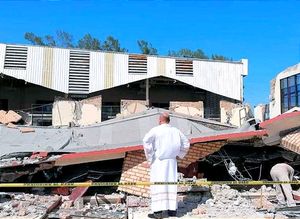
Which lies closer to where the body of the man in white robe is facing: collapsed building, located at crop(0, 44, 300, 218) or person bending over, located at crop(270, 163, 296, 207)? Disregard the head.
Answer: the collapsed building

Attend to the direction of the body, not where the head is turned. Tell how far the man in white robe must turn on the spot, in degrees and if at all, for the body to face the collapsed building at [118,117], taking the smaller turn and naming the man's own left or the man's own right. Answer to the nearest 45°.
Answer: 0° — they already face it

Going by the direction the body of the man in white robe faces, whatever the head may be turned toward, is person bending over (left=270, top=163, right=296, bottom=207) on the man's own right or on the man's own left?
on the man's own right

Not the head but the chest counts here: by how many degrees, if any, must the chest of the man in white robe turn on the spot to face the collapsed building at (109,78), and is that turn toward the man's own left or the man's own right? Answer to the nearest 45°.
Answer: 0° — they already face it

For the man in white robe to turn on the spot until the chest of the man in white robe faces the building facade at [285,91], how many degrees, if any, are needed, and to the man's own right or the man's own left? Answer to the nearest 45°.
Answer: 0° — they already face it

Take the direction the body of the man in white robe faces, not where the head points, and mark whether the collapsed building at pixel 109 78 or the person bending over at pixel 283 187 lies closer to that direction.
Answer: the collapsed building

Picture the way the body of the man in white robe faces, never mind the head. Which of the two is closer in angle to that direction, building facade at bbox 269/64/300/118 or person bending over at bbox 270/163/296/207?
the building facade

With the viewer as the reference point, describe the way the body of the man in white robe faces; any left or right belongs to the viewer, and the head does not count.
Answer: facing away from the viewer
